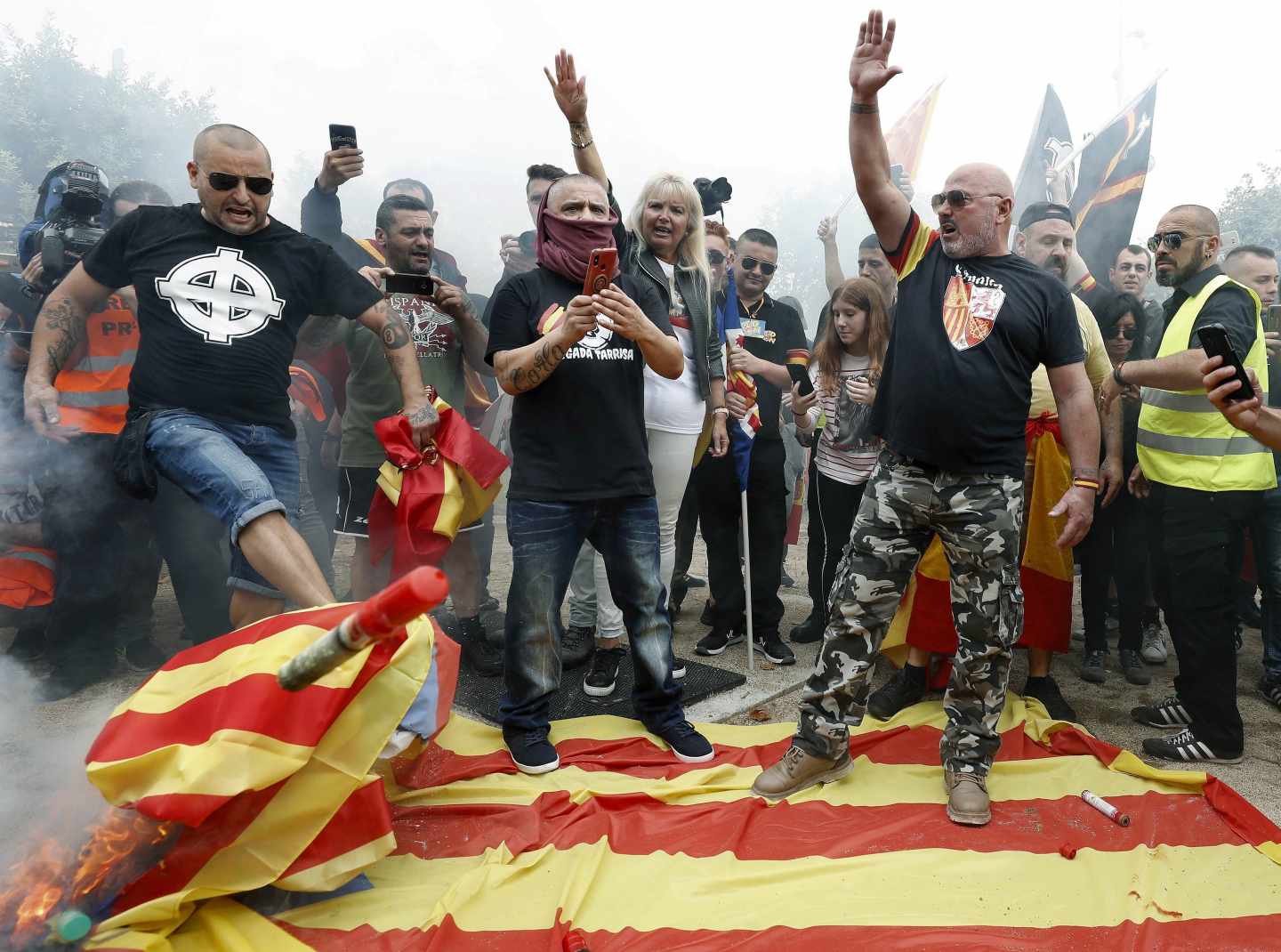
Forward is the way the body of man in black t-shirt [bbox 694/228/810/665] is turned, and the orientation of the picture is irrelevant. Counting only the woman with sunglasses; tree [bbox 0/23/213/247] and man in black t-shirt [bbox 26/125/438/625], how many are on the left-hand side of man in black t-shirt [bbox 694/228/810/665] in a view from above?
1

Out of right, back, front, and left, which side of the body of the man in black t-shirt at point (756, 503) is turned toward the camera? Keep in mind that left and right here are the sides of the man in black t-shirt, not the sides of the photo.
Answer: front

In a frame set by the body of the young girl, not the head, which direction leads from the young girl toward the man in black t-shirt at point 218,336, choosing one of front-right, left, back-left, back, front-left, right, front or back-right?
front-right

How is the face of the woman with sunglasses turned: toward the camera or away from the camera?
toward the camera

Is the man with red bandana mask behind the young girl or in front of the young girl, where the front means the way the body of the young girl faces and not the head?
in front

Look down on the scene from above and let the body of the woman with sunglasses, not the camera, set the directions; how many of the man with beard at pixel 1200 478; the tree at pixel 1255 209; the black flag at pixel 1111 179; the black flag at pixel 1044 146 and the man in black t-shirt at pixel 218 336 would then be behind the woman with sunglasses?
3

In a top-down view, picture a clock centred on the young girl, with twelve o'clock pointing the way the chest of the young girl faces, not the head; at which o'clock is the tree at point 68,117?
The tree is roughly at 4 o'clock from the young girl.

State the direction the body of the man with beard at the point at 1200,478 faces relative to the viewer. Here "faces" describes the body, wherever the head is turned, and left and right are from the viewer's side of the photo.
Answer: facing to the left of the viewer

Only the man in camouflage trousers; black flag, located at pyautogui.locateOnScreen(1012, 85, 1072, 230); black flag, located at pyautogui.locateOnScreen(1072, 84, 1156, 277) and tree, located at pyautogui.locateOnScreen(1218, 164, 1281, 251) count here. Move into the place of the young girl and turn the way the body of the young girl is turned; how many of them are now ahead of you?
1

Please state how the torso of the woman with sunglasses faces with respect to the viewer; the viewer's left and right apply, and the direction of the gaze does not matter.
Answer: facing the viewer

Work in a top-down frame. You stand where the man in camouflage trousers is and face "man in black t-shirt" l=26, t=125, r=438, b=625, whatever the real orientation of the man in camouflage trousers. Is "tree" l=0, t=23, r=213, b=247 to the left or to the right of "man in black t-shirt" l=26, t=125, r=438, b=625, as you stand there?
right
